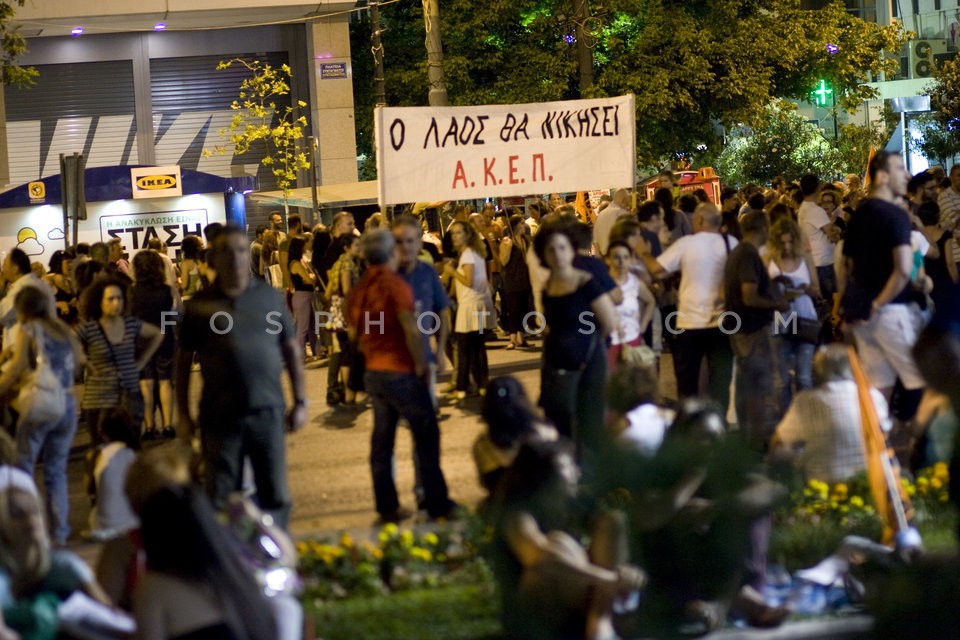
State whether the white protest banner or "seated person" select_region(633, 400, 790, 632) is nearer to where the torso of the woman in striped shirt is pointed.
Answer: the seated person

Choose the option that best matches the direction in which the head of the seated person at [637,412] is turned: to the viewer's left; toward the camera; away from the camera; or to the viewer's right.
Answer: away from the camera

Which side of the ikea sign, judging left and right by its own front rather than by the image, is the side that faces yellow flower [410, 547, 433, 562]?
front

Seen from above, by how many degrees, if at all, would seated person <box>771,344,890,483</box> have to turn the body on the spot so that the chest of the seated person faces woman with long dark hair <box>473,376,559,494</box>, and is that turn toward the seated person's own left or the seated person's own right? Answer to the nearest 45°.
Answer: approximately 135° to the seated person's own left

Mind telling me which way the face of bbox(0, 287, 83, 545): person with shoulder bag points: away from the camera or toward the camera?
away from the camera

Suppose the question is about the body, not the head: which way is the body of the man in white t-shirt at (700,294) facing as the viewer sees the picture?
away from the camera

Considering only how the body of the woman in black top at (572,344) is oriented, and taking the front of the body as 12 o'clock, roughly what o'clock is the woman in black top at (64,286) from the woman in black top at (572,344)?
the woman in black top at (64,286) is roughly at 3 o'clock from the woman in black top at (572,344).

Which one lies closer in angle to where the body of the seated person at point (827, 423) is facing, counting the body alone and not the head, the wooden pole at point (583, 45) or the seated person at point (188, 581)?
the wooden pole

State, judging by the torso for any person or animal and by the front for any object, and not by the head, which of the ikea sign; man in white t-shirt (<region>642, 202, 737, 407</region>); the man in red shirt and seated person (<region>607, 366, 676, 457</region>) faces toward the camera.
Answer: the ikea sign

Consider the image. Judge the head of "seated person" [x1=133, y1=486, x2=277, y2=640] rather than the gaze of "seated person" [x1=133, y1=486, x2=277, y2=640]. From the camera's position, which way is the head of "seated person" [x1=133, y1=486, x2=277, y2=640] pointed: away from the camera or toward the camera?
away from the camera

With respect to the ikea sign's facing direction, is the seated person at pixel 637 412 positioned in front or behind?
in front
